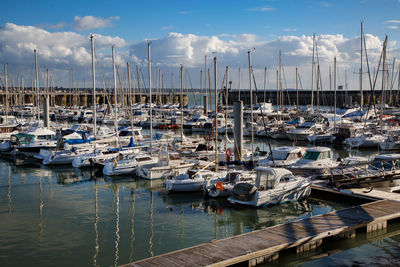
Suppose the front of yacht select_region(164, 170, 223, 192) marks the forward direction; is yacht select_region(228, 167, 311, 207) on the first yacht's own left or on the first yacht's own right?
on the first yacht's own right

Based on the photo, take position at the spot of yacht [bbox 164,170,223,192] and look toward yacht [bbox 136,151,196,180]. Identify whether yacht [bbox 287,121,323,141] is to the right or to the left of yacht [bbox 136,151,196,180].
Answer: right

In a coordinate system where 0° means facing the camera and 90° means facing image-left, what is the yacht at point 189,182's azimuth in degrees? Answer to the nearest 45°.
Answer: approximately 225°

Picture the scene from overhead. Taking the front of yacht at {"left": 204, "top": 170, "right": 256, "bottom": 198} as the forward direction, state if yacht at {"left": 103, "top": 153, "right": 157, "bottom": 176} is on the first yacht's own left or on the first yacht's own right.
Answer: on the first yacht's own left

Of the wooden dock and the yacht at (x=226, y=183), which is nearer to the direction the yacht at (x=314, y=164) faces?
the yacht

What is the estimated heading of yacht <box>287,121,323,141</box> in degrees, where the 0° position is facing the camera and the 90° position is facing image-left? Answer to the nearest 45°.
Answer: approximately 45°

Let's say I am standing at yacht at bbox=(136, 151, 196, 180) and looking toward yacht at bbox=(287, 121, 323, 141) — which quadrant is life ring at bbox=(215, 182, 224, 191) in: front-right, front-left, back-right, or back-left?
back-right
